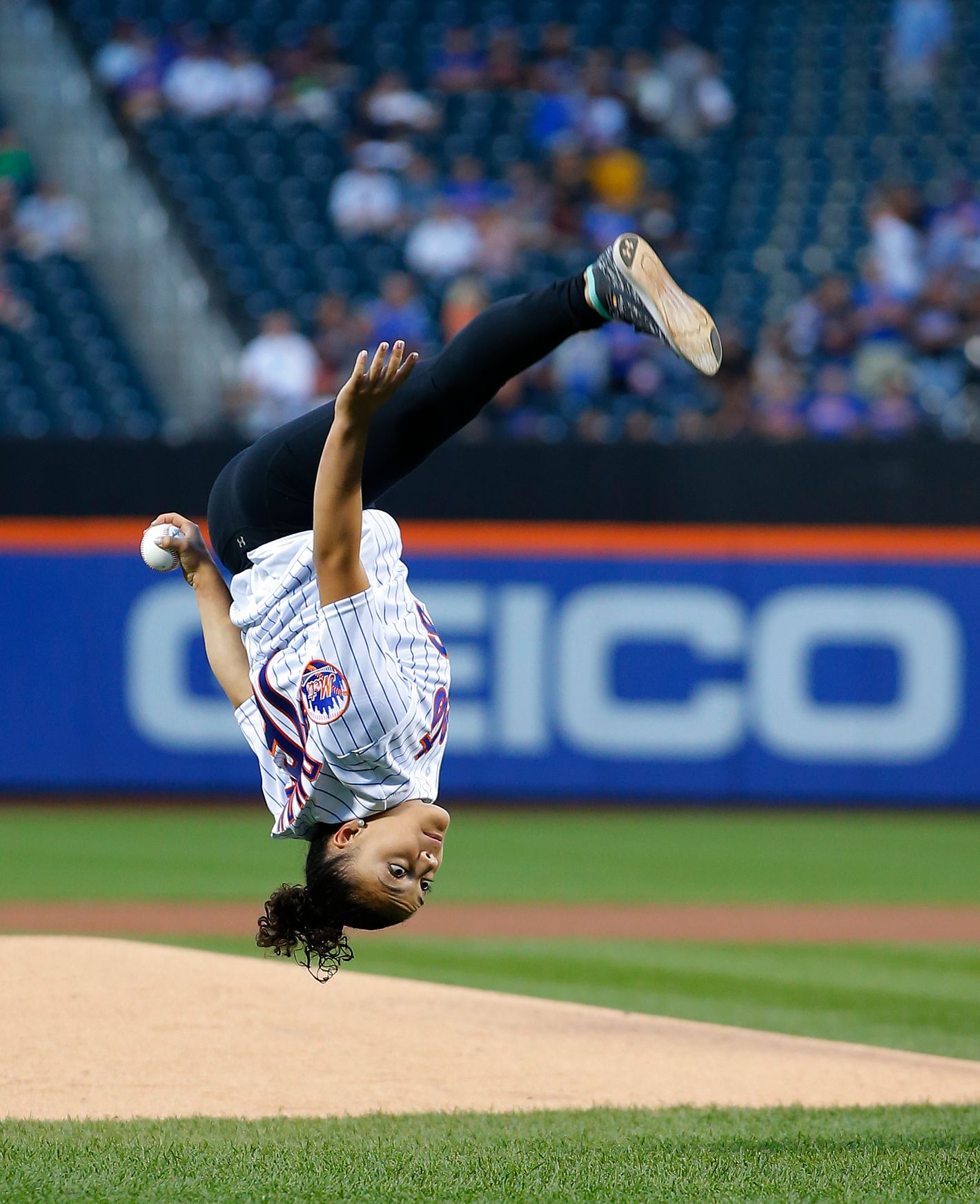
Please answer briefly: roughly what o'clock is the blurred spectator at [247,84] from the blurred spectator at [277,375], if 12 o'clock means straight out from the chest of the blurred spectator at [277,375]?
the blurred spectator at [247,84] is roughly at 6 o'clock from the blurred spectator at [277,375].

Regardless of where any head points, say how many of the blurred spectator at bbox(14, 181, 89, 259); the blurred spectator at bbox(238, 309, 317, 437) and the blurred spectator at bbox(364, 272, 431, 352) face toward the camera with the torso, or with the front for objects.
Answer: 3

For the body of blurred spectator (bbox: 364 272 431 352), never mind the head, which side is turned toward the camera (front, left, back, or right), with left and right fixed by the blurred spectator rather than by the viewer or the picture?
front

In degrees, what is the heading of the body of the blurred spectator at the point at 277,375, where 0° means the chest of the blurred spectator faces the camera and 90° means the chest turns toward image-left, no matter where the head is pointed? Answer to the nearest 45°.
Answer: approximately 0°

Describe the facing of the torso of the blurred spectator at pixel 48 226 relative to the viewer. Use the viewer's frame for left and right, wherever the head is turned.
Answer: facing the viewer

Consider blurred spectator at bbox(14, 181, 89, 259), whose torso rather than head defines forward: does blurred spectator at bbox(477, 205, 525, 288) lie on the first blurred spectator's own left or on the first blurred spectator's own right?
on the first blurred spectator's own left

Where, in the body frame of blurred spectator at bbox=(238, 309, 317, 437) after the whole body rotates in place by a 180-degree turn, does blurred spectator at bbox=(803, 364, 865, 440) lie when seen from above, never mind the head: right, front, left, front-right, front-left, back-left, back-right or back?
right

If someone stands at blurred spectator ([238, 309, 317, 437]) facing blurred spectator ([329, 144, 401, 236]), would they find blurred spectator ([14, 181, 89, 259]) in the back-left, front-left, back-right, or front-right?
front-left

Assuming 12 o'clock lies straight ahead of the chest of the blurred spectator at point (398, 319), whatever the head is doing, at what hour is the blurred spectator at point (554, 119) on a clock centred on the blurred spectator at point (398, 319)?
the blurred spectator at point (554, 119) is roughly at 7 o'clock from the blurred spectator at point (398, 319).

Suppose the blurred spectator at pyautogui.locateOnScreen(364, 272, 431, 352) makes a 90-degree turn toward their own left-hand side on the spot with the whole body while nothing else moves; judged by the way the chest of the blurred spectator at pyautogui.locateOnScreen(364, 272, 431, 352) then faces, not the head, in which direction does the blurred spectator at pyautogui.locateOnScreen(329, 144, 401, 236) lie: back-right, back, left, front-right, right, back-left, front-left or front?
left

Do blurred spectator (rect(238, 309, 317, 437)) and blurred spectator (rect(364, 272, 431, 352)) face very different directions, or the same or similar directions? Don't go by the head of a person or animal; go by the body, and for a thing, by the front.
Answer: same or similar directions

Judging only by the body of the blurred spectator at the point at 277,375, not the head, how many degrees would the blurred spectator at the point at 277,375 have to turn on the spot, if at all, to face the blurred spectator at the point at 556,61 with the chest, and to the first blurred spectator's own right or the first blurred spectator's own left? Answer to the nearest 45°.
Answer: approximately 135° to the first blurred spectator's own left

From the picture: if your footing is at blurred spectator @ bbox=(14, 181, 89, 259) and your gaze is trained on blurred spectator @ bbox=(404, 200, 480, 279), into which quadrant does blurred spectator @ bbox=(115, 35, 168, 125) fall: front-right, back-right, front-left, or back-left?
front-left

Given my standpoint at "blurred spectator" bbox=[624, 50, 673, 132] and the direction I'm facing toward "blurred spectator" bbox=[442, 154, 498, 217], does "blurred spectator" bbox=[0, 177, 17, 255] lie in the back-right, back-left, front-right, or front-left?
front-right

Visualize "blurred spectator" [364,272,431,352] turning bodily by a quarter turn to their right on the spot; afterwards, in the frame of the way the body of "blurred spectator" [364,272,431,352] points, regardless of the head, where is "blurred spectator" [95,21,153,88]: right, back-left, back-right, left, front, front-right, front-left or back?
front-right

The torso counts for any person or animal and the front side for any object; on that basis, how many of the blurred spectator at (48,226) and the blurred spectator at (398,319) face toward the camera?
2

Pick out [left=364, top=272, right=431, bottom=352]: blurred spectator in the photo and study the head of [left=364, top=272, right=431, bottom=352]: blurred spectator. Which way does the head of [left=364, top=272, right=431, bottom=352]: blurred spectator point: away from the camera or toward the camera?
toward the camera
